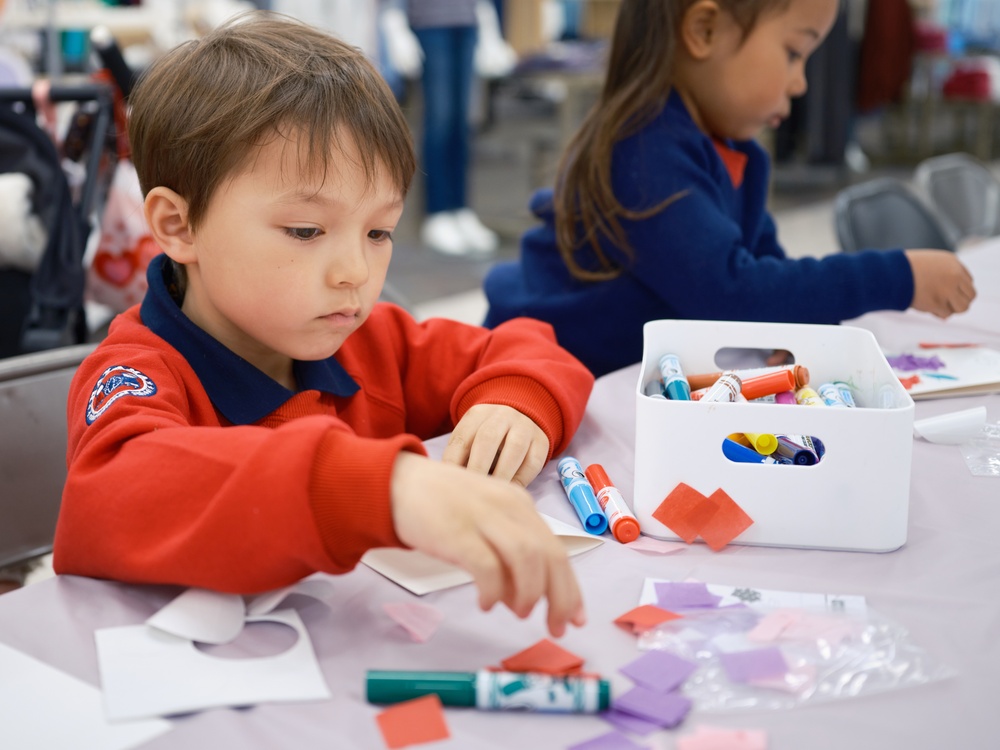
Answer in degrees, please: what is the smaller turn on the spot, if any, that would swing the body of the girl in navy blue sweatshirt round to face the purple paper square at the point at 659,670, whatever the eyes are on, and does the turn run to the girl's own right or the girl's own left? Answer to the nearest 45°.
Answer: approximately 90° to the girl's own right

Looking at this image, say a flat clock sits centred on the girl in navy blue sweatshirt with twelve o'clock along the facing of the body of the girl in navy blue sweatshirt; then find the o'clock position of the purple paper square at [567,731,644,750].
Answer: The purple paper square is roughly at 3 o'clock from the girl in navy blue sweatshirt.

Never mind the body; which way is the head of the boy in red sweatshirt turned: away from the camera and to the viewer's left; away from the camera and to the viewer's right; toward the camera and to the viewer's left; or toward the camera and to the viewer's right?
toward the camera and to the viewer's right

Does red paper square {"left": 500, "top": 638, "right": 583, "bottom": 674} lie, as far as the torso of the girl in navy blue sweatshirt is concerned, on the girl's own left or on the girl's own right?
on the girl's own right

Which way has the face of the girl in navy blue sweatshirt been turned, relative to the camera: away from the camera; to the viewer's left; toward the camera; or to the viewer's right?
to the viewer's right

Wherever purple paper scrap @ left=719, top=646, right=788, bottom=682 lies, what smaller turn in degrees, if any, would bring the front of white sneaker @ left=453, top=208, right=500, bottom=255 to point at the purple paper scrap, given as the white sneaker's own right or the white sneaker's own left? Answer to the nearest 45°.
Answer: approximately 45° to the white sneaker's own right

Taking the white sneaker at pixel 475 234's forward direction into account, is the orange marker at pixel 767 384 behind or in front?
in front

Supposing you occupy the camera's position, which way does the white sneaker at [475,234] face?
facing the viewer and to the right of the viewer

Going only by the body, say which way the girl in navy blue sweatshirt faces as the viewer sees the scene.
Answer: to the viewer's right

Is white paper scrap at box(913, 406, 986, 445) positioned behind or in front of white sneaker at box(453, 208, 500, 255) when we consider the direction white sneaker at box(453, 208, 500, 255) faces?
in front
